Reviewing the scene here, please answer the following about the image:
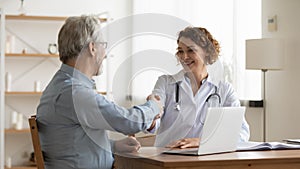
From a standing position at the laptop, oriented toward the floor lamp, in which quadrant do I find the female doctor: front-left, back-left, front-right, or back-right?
front-left

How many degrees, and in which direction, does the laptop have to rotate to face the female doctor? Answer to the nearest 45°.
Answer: approximately 45° to its right

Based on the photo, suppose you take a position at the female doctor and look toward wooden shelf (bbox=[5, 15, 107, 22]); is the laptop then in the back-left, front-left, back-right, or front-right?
back-left

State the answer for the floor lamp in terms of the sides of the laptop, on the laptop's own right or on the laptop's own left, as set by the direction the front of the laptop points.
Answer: on the laptop's own right

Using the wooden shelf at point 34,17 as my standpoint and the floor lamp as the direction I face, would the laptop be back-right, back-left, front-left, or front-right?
front-right

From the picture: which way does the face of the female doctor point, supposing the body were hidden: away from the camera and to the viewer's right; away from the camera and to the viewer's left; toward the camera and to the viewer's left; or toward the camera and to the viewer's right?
toward the camera and to the viewer's left
